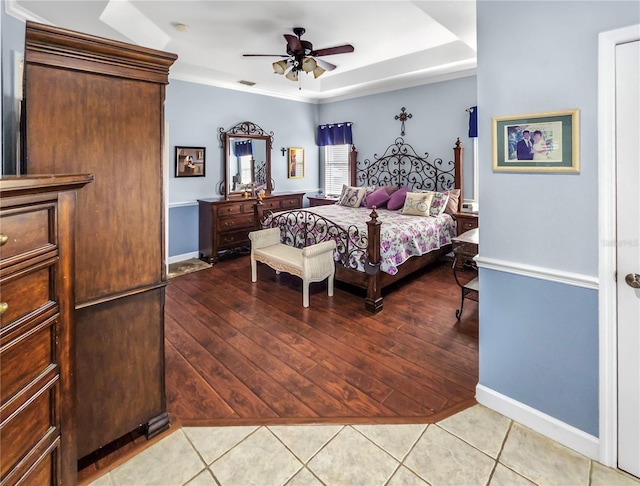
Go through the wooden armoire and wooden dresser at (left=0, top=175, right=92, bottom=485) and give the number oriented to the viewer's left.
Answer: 0

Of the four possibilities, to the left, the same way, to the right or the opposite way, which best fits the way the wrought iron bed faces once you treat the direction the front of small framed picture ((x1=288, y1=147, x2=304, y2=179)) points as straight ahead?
to the right

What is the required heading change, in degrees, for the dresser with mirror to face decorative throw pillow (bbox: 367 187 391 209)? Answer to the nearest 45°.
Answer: approximately 45° to its left

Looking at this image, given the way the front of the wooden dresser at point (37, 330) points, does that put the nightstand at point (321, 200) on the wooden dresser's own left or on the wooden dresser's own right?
on the wooden dresser's own left

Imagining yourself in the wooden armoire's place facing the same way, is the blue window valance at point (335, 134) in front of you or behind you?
in front

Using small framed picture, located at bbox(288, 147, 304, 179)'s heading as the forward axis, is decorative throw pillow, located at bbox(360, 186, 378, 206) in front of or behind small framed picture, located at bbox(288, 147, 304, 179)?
in front

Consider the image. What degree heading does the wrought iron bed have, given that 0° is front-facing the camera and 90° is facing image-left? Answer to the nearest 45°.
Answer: approximately 45°
